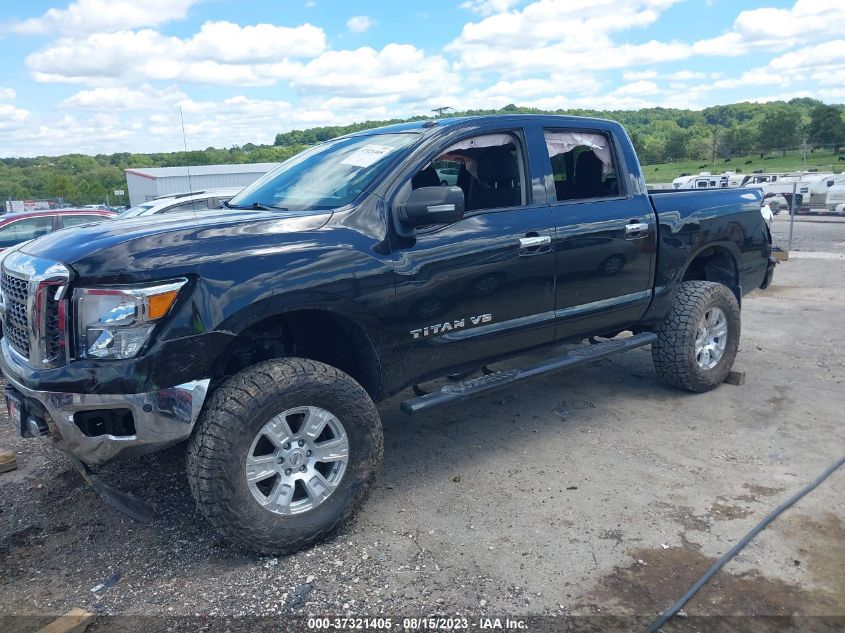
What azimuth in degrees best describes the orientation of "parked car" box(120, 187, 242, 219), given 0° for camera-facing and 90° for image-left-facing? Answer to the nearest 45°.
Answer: approximately 45°

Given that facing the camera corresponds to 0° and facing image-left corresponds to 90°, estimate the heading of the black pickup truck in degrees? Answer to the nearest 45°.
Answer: approximately 45°
